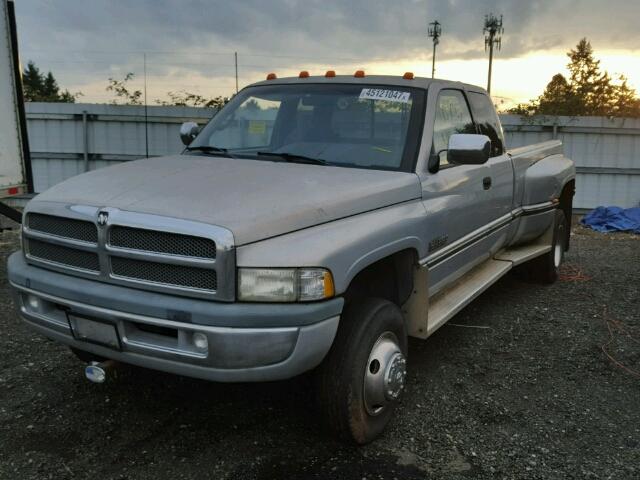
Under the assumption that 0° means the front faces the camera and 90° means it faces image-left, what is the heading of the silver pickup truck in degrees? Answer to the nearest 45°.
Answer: approximately 45°

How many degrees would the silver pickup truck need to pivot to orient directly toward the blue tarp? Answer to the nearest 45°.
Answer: approximately 180°

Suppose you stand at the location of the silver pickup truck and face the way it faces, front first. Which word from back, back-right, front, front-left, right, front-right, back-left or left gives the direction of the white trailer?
right
